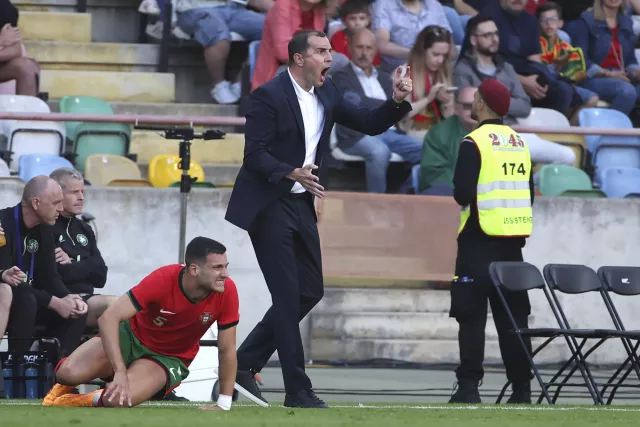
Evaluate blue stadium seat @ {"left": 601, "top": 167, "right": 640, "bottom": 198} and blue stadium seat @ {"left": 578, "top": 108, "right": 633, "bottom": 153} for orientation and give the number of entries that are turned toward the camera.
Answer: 2

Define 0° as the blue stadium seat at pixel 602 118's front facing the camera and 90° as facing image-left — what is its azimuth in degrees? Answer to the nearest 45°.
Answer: approximately 0°

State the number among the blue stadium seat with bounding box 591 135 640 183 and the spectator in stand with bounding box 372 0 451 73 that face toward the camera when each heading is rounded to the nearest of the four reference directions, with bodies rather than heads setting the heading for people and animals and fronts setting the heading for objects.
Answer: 2

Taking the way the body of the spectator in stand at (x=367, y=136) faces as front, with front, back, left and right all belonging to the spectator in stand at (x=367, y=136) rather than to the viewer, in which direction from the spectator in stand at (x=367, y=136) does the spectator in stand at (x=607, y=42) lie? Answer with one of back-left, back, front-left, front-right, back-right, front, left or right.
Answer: left

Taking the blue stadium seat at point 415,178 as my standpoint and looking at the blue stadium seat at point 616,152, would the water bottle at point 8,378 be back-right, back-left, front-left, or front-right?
back-right

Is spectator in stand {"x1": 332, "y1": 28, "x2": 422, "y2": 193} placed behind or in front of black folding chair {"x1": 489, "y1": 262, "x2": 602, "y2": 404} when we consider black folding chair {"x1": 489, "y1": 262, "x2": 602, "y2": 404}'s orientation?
behind
